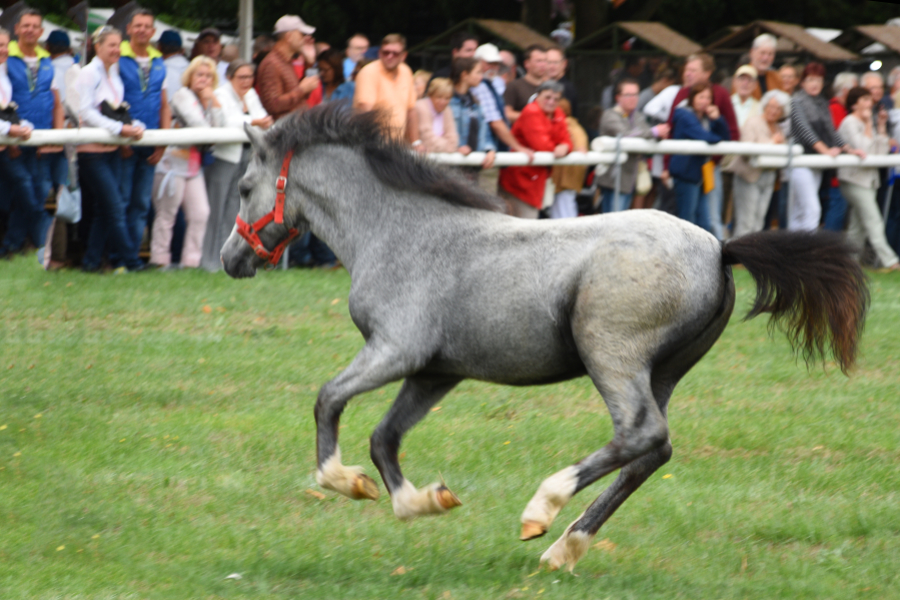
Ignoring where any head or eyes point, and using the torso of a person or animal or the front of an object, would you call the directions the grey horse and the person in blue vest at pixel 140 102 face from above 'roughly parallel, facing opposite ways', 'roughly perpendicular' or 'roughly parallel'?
roughly perpendicular

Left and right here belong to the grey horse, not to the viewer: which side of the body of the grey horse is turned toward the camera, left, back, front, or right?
left

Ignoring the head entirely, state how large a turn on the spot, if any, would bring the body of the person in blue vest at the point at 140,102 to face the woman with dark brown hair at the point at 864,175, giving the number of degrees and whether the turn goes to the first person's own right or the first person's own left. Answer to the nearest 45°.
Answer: approximately 90° to the first person's own left

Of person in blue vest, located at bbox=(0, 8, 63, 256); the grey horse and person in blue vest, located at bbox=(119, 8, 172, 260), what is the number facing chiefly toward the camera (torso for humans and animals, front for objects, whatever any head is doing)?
2

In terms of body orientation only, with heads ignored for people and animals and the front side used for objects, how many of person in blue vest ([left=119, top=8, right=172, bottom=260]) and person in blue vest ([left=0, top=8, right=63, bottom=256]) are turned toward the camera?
2

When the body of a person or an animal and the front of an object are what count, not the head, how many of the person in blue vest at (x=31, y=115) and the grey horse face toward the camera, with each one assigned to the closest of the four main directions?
1

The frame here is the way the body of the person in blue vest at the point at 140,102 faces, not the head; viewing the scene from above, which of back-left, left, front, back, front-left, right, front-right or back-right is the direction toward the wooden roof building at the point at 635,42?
back-left
